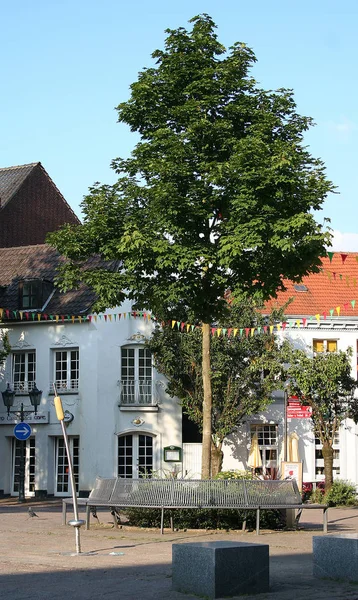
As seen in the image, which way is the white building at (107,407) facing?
toward the camera

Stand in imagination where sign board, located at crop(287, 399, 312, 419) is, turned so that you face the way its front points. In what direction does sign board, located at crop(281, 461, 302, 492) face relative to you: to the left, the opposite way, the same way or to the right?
the same way

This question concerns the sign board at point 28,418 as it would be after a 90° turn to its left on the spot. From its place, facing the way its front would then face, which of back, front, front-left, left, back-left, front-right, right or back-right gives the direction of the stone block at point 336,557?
right

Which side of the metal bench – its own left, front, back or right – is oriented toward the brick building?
back

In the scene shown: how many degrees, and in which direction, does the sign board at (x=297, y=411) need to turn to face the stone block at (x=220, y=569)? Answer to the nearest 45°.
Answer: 0° — it already faces it

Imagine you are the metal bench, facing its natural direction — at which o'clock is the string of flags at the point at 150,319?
The string of flags is roughly at 6 o'clock from the metal bench.

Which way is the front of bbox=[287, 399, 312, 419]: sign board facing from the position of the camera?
facing the viewer

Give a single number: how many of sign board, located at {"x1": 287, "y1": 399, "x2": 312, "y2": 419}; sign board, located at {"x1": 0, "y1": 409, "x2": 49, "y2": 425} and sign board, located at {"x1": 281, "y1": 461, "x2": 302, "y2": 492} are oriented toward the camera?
3

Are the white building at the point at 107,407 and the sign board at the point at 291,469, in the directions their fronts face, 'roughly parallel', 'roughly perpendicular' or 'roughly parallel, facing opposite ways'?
roughly parallel

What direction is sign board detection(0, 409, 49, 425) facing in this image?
toward the camera

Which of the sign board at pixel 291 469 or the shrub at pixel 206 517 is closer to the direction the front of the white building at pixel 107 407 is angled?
the shrub

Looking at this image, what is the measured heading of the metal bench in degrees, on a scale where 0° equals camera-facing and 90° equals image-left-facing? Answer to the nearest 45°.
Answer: approximately 0°

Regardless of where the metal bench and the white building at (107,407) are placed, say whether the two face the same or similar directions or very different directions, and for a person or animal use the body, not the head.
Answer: same or similar directions

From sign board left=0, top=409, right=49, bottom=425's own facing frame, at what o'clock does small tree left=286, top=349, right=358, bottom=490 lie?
The small tree is roughly at 10 o'clock from the sign board.

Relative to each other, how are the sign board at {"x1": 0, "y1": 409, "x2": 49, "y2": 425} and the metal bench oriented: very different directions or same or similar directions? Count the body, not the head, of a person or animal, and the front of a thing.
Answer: same or similar directions

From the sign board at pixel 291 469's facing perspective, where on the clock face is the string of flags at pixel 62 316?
The string of flags is roughly at 4 o'clock from the sign board.

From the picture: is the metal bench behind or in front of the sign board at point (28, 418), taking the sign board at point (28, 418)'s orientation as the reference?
in front
